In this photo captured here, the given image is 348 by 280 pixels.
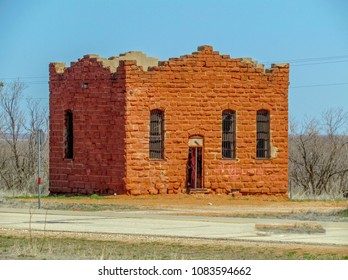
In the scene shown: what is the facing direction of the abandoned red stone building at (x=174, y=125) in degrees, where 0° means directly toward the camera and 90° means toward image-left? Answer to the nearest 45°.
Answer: approximately 315°
